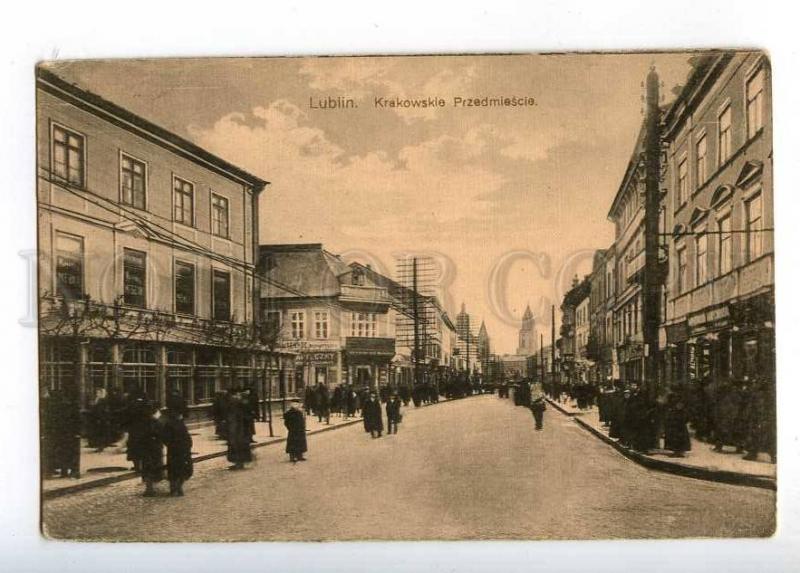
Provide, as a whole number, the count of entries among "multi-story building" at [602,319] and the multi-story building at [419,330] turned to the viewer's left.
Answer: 1

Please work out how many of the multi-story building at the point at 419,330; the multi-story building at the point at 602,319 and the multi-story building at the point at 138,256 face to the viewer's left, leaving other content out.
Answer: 1

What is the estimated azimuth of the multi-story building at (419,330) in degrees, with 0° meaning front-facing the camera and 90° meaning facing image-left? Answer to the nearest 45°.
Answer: approximately 315°

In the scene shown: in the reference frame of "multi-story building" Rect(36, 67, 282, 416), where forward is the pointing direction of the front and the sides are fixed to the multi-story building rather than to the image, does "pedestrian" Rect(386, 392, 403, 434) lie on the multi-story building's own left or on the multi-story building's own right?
on the multi-story building's own left

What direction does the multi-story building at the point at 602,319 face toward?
to the viewer's left

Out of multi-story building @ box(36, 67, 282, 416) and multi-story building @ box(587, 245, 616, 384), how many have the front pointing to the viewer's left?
1
